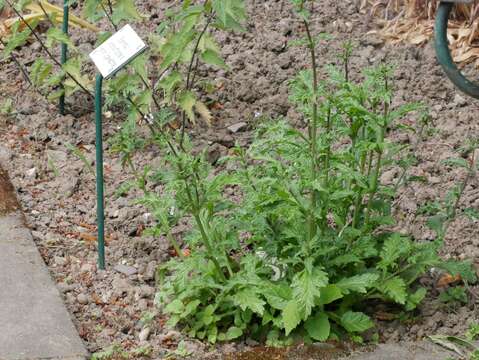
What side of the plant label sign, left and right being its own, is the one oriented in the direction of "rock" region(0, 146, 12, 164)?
back

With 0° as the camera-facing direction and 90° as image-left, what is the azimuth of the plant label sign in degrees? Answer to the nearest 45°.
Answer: approximately 315°
